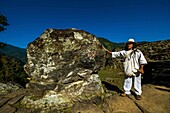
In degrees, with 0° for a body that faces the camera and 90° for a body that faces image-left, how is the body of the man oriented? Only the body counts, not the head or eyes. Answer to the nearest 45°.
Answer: approximately 45°

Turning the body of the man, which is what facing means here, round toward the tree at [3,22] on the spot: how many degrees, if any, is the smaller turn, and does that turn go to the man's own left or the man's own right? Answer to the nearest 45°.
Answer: approximately 45° to the man's own right

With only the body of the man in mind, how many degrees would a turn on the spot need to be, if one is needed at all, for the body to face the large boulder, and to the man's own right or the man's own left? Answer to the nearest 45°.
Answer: approximately 90° to the man's own right

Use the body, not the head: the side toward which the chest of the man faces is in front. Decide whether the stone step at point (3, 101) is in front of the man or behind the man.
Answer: in front

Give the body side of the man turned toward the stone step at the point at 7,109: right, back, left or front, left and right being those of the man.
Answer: front
